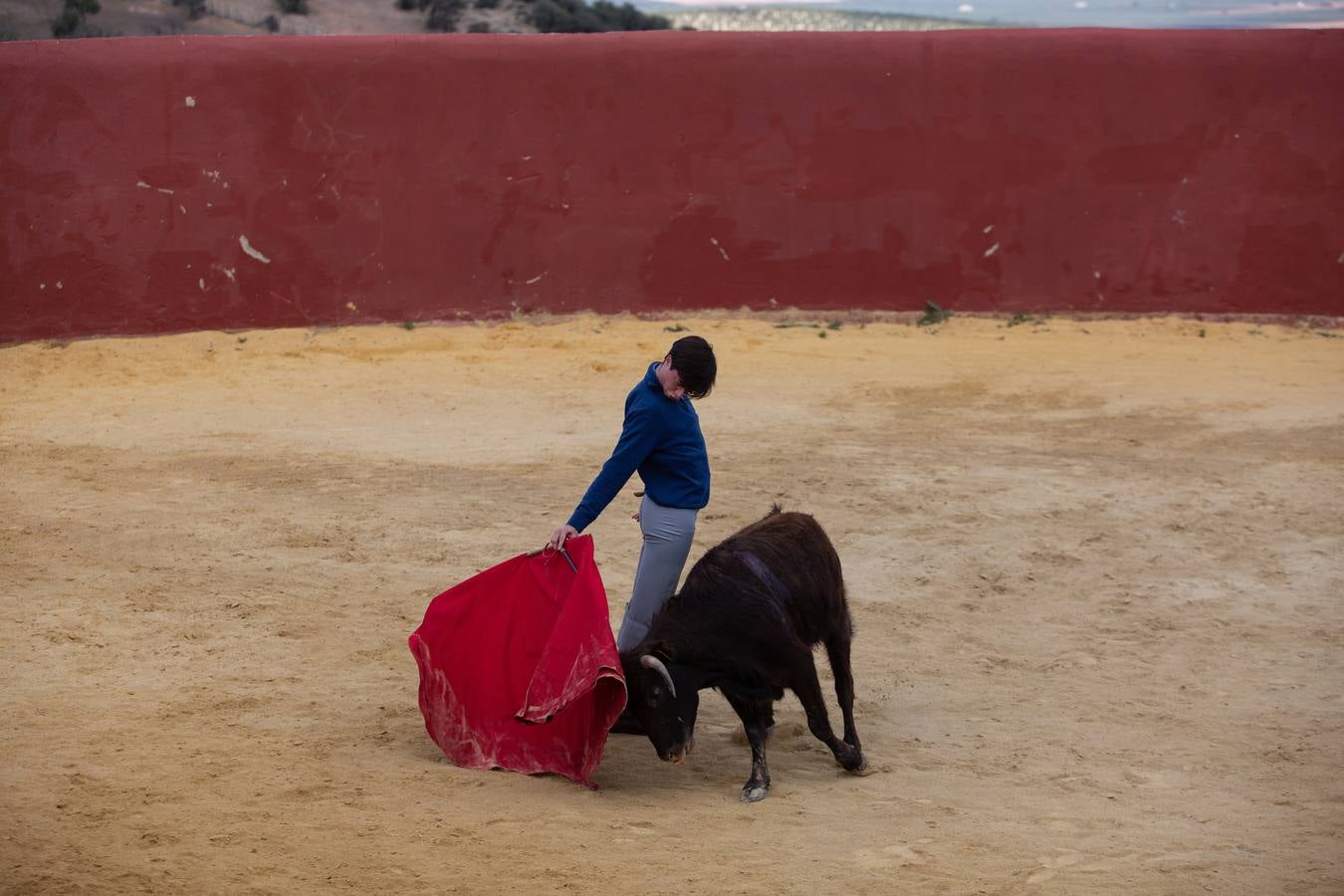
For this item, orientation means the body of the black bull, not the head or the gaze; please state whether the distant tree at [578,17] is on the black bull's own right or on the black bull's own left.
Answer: on the black bull's own right

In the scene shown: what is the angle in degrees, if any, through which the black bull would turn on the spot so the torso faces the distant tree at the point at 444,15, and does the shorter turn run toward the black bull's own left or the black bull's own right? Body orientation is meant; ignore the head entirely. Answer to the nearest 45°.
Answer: approximately 135° to the black bull's own right

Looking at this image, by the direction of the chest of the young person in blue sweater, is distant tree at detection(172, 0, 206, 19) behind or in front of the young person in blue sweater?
behind

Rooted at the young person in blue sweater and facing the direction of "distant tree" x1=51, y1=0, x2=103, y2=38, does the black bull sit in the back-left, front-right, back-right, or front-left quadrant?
back-right

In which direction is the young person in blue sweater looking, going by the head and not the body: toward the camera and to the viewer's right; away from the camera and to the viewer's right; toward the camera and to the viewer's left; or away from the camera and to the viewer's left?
toward the camera and to the viewer's right

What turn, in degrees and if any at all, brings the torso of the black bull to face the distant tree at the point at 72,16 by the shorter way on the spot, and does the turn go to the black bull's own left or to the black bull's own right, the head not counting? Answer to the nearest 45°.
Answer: approximately 90° to the black bull's own right

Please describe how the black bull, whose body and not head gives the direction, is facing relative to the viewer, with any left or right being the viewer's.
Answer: facing the viewer and to the left of the viewer

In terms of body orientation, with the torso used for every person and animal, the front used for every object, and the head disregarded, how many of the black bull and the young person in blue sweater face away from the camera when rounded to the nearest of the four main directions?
0

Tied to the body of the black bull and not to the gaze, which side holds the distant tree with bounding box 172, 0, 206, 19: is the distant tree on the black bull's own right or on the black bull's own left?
on the black bull's own right
